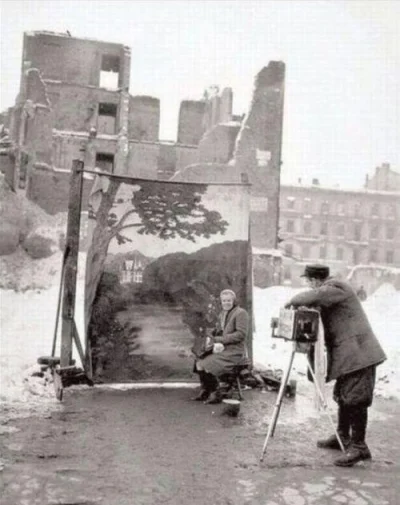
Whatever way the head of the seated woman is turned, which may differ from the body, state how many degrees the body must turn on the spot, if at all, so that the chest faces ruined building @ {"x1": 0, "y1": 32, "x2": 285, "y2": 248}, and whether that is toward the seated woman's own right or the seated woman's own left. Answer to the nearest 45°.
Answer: approximately 135° to the seated woman's own right

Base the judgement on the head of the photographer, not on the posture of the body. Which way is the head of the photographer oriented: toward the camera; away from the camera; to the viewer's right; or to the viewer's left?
to the viewer's left

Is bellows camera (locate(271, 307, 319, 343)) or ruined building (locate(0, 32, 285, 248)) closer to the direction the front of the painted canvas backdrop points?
the bellows camera

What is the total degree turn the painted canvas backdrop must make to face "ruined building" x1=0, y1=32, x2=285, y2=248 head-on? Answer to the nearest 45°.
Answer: approximately 180°

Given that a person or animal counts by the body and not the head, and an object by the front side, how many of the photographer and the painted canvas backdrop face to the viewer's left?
1

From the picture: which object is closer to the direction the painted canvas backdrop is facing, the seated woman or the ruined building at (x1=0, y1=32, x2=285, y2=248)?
the seated woman

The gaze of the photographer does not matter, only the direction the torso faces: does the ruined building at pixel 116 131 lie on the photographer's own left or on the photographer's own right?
on the photographer's own right

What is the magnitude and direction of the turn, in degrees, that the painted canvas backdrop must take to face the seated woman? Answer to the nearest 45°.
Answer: approximately 45° to its left

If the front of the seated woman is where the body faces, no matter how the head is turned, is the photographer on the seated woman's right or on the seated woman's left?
on the seated woman's left

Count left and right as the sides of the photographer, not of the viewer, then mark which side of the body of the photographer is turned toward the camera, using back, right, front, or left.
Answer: left

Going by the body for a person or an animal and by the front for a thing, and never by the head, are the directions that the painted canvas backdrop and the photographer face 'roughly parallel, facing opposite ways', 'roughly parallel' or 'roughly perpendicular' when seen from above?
roughly perpendicular

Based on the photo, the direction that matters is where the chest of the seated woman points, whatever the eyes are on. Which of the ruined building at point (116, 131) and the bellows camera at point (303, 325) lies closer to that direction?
the bellows camera
